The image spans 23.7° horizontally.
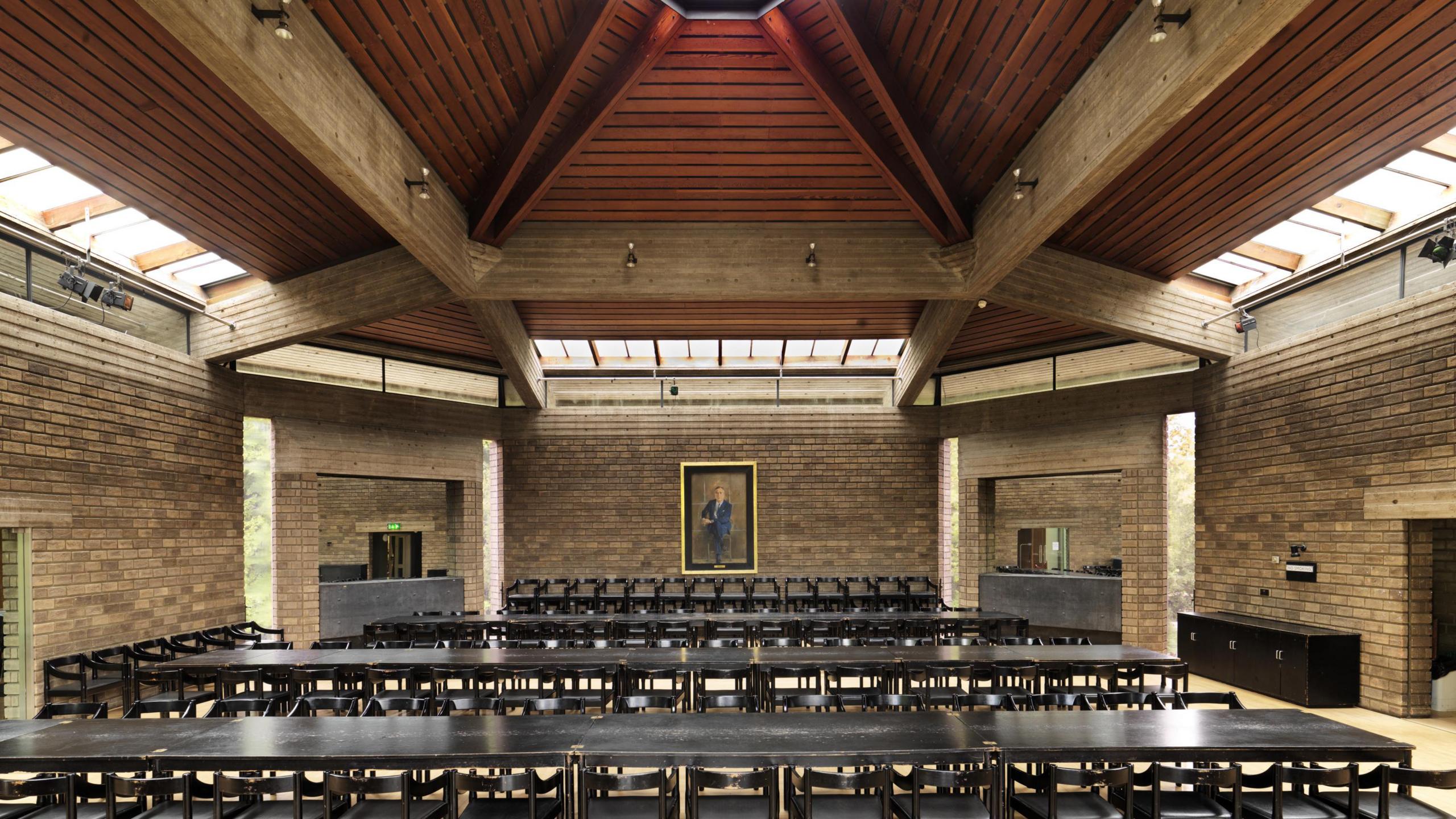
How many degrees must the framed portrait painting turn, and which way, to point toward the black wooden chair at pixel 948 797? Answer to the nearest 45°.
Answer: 0° — it already faces it

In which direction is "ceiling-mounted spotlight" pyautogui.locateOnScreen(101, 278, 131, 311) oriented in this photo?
to the viewer's right

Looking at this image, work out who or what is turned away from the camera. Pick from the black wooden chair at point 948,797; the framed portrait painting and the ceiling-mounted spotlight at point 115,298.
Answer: the black wooden chair

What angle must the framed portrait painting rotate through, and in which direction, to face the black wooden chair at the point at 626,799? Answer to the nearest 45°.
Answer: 0° — it already faces it

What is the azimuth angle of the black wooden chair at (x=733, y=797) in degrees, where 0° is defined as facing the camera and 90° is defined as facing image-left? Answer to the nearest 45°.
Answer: approximately 180°

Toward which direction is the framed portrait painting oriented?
toward the camera

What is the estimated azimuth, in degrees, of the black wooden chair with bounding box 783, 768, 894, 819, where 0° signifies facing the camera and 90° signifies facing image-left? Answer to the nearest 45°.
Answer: approximately 180°

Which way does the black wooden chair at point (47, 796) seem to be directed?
away from the camera

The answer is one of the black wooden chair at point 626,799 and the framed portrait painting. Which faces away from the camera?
the black wooden chair

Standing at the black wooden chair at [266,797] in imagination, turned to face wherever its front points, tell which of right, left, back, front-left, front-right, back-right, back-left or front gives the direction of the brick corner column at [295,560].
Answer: front

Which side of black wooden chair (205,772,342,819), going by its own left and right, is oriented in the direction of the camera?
back

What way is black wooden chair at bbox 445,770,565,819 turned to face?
away from the camera

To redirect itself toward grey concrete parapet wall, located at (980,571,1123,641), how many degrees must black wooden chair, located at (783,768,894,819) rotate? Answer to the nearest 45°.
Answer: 0° — it already faces it

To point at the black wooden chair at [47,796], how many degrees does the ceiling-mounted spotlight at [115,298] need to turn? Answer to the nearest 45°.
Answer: approximately 90° to its right

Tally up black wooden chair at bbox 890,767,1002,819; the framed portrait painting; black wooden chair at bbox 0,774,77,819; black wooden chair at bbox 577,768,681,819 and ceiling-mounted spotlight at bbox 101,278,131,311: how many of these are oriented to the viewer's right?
1
